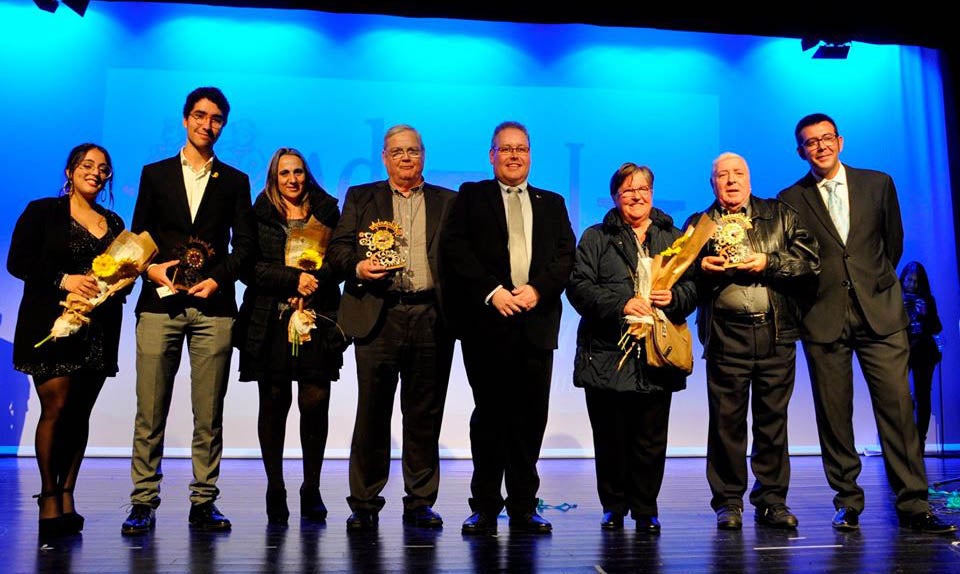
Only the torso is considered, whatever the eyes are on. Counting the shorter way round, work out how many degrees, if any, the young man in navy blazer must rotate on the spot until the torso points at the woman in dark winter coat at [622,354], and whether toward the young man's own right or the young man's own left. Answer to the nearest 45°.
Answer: approximately 90° to the young man's own left

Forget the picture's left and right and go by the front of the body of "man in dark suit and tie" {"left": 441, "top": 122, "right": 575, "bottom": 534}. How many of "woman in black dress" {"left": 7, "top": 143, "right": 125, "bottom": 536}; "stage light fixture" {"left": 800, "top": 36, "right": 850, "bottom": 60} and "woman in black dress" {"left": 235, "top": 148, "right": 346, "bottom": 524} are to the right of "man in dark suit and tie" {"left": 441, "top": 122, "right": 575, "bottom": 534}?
2

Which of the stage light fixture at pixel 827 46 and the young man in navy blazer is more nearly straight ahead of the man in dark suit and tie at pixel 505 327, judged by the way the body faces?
the young man in navy blazer

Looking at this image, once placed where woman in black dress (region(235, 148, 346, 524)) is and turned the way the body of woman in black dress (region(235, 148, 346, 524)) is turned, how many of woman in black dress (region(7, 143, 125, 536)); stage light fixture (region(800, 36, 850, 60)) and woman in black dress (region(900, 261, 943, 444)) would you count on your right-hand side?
1

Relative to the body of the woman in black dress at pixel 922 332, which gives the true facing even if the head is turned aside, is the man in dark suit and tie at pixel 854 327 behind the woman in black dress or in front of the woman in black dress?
in front

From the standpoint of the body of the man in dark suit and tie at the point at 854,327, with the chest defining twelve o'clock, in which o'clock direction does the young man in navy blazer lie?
The young man in navy blazer is roughly at 2 o'clock from the man in dark suit and tie.

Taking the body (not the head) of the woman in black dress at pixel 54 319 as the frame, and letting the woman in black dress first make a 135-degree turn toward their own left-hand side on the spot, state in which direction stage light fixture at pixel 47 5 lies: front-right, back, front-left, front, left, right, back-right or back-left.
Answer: front

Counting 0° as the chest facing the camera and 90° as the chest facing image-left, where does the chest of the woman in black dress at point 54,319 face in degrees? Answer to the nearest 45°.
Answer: approximately 315°

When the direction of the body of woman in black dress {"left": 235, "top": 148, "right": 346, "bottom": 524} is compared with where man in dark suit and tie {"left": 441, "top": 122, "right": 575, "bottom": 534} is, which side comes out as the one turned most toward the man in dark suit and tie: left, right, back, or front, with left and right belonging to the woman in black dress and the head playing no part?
left
